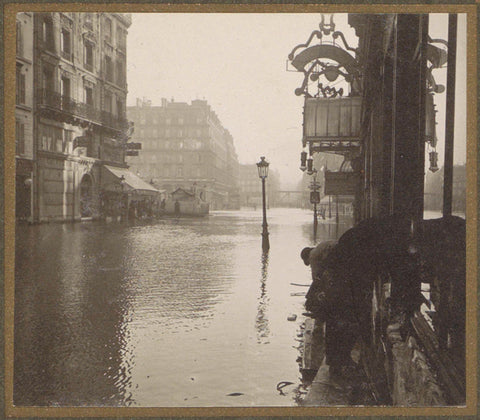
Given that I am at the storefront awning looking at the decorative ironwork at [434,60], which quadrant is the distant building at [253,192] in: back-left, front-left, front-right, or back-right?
back-left

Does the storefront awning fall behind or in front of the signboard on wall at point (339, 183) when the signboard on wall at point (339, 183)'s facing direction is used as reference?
in front
